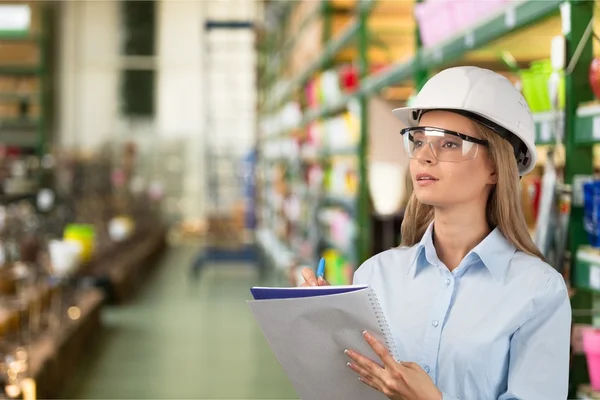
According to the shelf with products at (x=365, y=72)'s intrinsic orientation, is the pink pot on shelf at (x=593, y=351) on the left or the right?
on its left

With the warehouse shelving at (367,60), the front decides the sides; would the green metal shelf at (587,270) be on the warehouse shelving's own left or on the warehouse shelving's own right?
on the warehouse shelving's own left

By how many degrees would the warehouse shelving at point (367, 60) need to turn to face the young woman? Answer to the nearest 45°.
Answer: approximately 45° to its left

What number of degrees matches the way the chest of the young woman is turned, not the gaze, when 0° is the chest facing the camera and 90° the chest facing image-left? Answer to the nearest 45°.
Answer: approximately 45°

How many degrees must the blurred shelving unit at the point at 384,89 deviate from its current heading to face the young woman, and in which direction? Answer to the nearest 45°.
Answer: approximately 45° to its left
